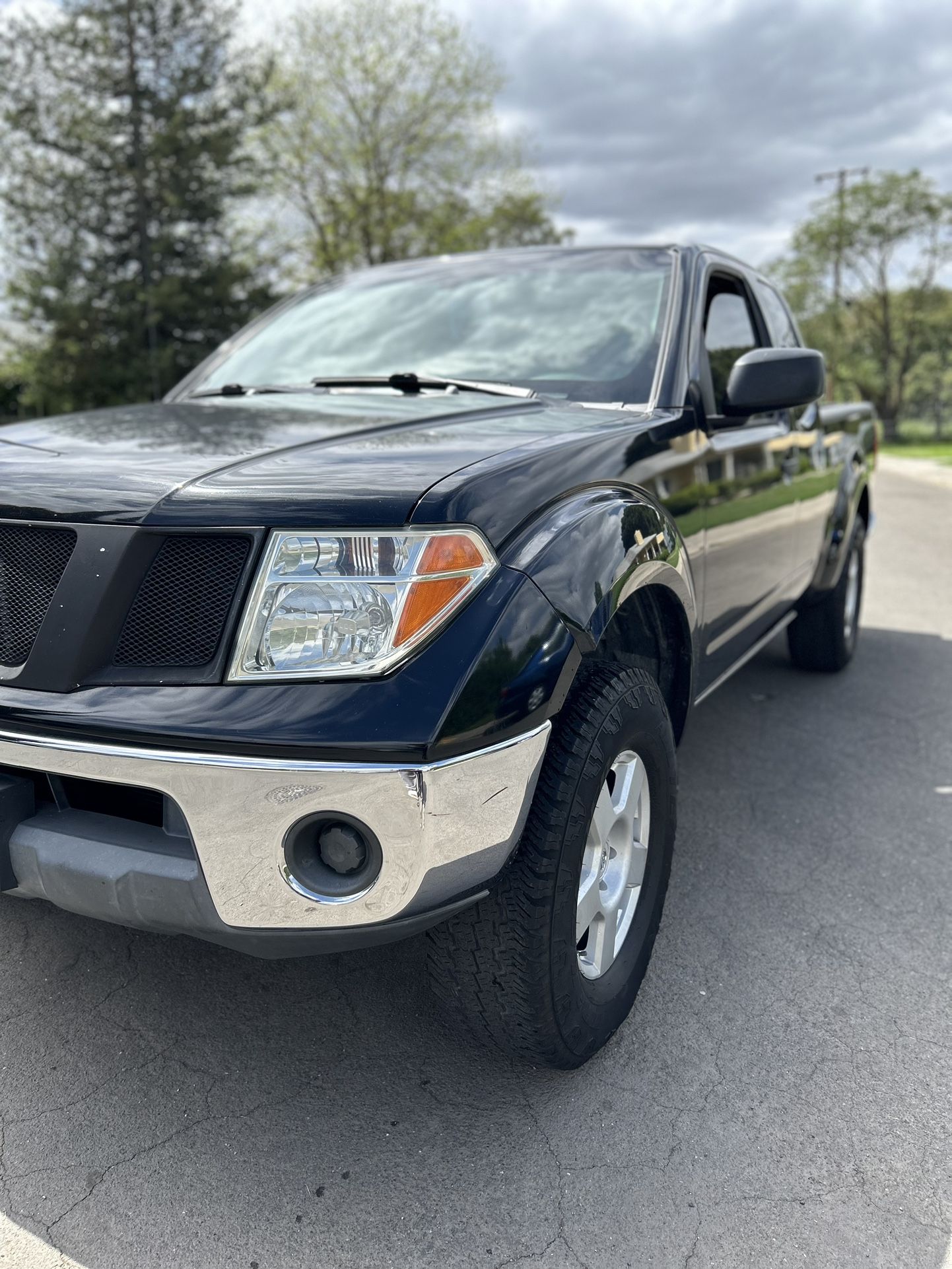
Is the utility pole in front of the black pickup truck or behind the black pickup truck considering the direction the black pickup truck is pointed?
behind

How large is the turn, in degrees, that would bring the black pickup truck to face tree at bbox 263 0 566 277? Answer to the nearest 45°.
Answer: approximately 135° to its right

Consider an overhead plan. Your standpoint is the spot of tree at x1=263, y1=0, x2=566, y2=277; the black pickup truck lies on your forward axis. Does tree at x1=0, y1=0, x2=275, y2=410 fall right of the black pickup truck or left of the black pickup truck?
right

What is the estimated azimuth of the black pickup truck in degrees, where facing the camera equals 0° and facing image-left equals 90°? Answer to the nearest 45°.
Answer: approximately 45°

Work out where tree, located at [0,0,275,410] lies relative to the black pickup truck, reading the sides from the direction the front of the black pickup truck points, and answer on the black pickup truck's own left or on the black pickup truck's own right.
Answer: on the black pickup truck's own right
